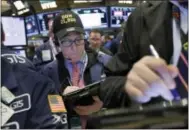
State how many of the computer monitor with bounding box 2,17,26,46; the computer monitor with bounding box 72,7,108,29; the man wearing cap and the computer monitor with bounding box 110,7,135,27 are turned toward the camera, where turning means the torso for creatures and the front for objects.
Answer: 4

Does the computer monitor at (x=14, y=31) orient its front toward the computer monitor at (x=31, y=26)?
no

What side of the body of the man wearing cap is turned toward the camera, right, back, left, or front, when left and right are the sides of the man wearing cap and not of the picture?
front

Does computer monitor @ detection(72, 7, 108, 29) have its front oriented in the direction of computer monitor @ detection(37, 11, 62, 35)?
no

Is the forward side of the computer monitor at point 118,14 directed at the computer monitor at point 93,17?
no

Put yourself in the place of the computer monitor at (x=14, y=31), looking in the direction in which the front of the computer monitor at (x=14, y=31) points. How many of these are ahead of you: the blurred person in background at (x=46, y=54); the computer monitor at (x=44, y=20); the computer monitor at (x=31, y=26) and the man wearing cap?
2

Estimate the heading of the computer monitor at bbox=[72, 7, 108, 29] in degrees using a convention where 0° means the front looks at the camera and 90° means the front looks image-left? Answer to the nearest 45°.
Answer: approximately 0°

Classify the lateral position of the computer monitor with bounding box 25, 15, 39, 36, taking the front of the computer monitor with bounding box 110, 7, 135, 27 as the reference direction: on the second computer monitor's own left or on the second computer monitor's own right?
on the second computer monitor's own right

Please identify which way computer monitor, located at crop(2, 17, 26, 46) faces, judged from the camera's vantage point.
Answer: facing the viewer

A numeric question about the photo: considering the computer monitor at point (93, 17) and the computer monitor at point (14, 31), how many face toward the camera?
2

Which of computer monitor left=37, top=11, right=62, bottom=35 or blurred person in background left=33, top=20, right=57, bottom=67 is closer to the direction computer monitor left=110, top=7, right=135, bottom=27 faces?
the blurred person in background

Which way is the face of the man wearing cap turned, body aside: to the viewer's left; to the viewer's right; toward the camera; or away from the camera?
toward the camera

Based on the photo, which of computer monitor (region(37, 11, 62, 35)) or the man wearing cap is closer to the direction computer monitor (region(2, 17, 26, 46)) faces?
the man wearing cap

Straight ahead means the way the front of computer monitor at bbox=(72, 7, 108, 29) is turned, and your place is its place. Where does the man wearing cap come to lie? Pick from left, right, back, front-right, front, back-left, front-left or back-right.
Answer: front

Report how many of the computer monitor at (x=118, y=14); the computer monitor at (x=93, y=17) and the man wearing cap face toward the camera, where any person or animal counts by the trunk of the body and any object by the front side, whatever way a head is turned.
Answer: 3

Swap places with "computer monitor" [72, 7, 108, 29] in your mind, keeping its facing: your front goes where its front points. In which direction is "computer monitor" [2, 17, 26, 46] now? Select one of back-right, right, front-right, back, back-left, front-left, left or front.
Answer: front-right

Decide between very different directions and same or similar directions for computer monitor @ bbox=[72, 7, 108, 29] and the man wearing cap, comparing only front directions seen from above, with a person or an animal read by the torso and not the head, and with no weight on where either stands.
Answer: same or similar directions

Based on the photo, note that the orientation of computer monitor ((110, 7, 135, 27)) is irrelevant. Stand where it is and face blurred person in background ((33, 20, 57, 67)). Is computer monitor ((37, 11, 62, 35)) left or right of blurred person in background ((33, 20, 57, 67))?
right

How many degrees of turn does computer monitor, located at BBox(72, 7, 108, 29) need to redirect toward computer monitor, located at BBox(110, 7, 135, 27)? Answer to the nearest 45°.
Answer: approximately 135° to its left
